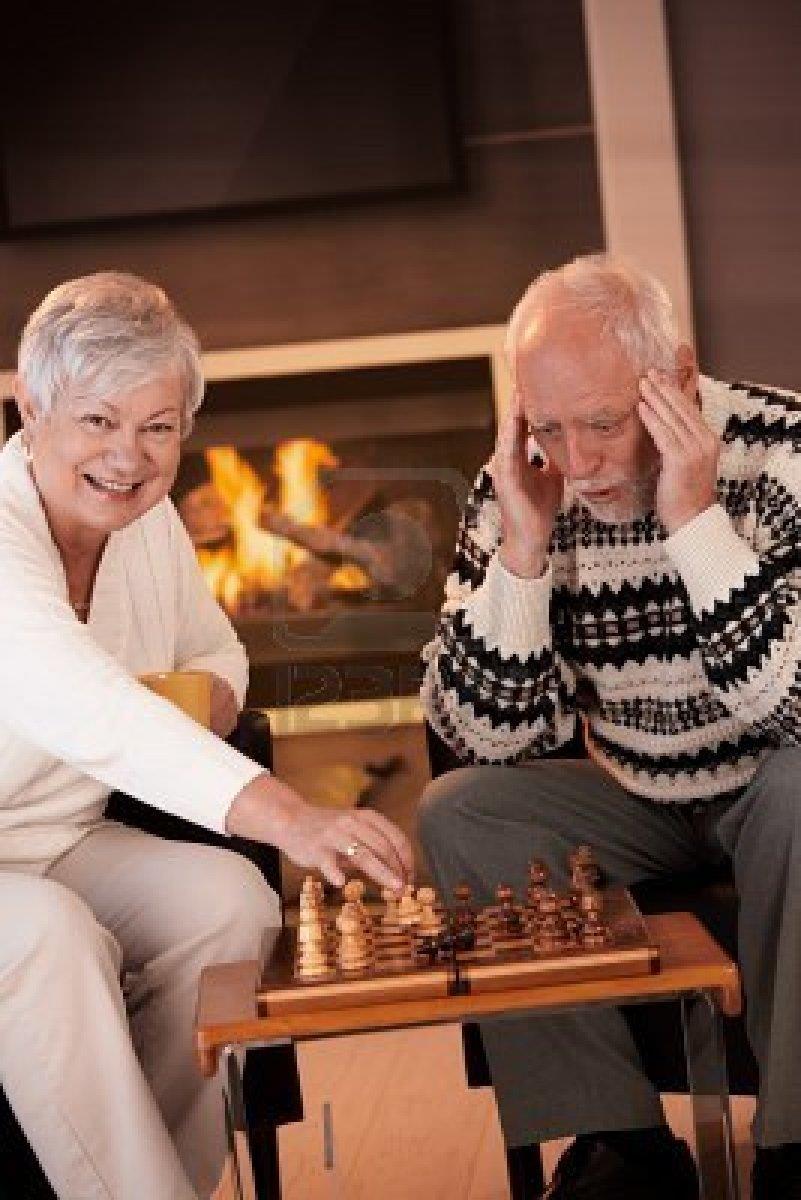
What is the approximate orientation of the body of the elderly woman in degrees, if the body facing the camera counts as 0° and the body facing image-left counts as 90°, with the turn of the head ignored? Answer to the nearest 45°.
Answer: approximately 315°

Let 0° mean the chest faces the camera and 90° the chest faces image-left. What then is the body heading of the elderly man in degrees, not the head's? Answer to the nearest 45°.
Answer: approximately 45°

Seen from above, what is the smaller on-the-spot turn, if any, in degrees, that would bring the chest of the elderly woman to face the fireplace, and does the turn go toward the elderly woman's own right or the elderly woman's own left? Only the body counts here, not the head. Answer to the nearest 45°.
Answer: approximately 135° to the elderly woman's own left

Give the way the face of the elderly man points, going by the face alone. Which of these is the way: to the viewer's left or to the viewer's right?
to the viewer's left

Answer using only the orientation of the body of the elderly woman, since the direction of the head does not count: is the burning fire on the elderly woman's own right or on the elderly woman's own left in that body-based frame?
on the elderly woman's own left

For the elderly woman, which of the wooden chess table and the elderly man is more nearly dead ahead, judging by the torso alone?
the wooden chess table

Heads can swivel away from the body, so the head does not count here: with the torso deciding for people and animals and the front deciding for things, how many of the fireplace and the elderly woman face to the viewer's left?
0

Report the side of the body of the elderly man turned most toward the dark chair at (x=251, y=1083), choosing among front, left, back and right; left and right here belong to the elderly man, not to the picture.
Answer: front

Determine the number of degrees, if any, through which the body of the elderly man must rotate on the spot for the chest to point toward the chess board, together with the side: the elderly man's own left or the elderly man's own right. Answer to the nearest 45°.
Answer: approximately 45° to the elderly man's own left

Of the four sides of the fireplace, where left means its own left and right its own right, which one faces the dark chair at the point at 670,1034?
front

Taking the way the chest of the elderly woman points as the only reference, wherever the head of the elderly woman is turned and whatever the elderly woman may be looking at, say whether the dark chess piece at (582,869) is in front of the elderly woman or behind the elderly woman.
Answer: in front
